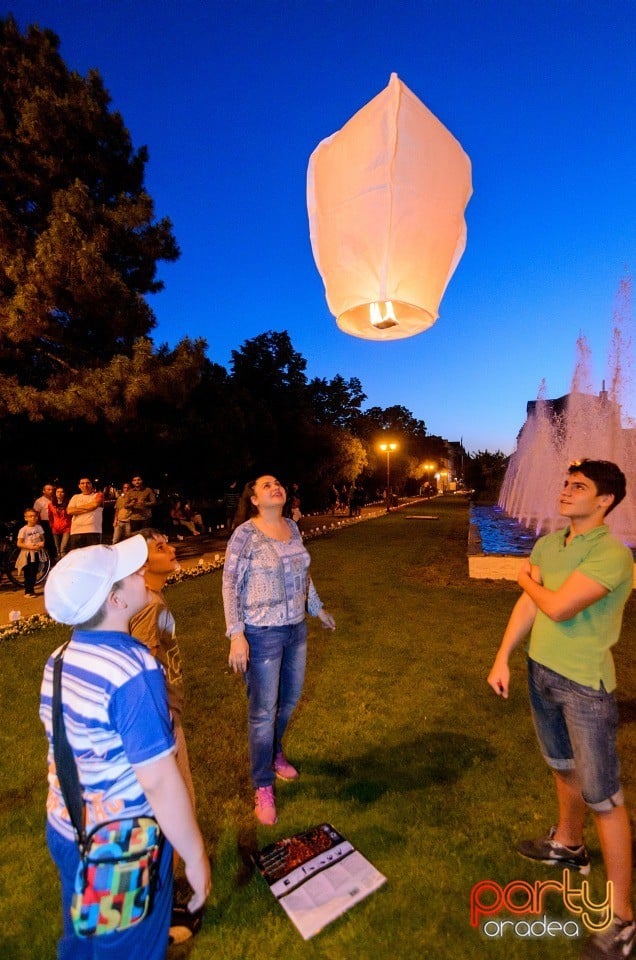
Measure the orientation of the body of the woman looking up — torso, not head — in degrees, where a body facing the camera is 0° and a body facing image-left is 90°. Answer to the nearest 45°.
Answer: approximately 315°

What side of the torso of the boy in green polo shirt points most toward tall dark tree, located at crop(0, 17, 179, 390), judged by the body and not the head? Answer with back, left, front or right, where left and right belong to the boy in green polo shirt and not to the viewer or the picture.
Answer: right

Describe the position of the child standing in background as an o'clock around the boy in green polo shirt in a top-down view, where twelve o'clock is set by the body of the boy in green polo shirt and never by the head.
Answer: The child standing in background is roughly at 2 o'clock from the boy in green polo shirt.

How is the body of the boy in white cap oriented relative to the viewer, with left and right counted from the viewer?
facing away from the viewer and to the right of the viewer

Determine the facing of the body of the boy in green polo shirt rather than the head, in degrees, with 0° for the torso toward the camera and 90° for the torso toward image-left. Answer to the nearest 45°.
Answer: approximately 45°

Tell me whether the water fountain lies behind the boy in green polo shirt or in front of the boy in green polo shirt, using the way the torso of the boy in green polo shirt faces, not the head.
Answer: behind

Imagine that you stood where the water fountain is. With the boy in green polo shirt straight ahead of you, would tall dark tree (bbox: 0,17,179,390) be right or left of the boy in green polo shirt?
right

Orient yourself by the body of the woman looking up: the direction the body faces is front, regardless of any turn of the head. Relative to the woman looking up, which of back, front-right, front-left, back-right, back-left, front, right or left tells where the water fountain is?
left

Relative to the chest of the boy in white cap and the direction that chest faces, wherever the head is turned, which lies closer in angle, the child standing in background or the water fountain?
the water fountain

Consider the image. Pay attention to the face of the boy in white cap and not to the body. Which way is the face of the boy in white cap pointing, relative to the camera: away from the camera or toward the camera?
away from the camera

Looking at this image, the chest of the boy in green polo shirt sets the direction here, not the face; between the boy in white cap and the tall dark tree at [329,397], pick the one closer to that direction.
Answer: the boy in white cap

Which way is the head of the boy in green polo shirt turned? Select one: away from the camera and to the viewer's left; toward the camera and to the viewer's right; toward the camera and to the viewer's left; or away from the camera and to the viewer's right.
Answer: toward the camera and to the viewer's left

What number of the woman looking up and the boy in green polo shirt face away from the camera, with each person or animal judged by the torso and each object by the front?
0
